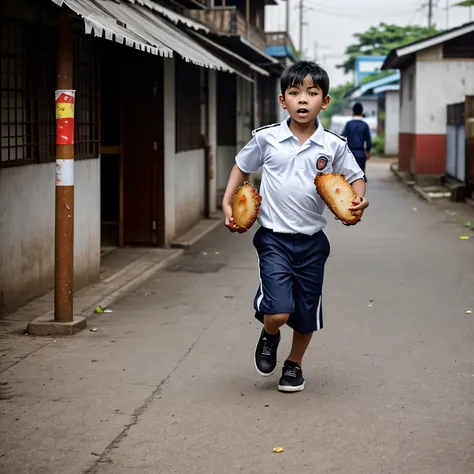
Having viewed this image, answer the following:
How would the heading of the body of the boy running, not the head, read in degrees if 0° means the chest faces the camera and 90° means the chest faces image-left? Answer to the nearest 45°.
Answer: approximately 0°

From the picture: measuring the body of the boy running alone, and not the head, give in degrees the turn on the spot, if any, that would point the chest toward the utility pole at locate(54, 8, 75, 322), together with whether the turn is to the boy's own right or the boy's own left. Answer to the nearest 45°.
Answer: approximately 135° to the boy's own right

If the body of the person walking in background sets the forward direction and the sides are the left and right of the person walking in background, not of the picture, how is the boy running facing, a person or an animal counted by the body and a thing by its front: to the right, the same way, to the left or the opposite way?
the opposite way

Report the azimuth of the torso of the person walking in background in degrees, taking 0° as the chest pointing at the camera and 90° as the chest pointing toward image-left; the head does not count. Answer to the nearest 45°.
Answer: approximately 180°

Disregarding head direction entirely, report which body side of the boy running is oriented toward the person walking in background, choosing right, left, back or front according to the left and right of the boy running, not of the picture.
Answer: back

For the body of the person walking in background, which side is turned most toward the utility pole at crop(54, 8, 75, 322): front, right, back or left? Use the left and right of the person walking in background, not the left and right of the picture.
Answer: back
